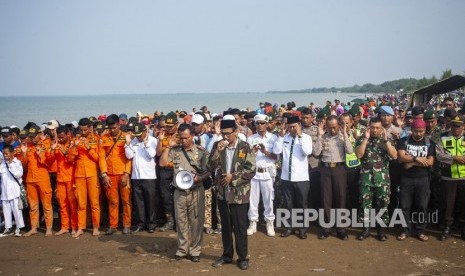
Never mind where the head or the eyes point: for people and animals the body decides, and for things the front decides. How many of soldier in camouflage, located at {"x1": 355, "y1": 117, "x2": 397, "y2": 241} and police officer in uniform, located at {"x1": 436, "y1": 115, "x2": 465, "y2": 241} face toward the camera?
2

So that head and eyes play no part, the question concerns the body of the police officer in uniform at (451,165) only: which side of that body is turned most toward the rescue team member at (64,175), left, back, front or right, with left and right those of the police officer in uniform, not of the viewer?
right

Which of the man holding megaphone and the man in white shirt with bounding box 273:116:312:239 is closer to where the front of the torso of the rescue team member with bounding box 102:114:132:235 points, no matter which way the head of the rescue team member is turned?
the man holding megaphone

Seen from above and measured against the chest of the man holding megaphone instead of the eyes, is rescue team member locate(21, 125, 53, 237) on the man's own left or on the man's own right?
on the man's own right

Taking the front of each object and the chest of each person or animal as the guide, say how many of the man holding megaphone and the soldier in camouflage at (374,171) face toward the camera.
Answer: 2

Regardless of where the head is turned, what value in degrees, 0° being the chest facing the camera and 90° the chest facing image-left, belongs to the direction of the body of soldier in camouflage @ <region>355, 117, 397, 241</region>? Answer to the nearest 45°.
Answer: approximately 0°

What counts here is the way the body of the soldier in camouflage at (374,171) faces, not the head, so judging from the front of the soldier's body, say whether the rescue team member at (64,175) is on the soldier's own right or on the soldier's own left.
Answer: on the soldier's own right

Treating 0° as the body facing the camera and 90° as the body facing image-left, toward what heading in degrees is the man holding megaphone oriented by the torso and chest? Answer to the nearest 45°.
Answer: approximately 0°

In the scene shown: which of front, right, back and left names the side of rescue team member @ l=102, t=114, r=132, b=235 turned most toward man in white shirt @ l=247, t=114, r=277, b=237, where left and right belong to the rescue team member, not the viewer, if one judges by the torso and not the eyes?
left
